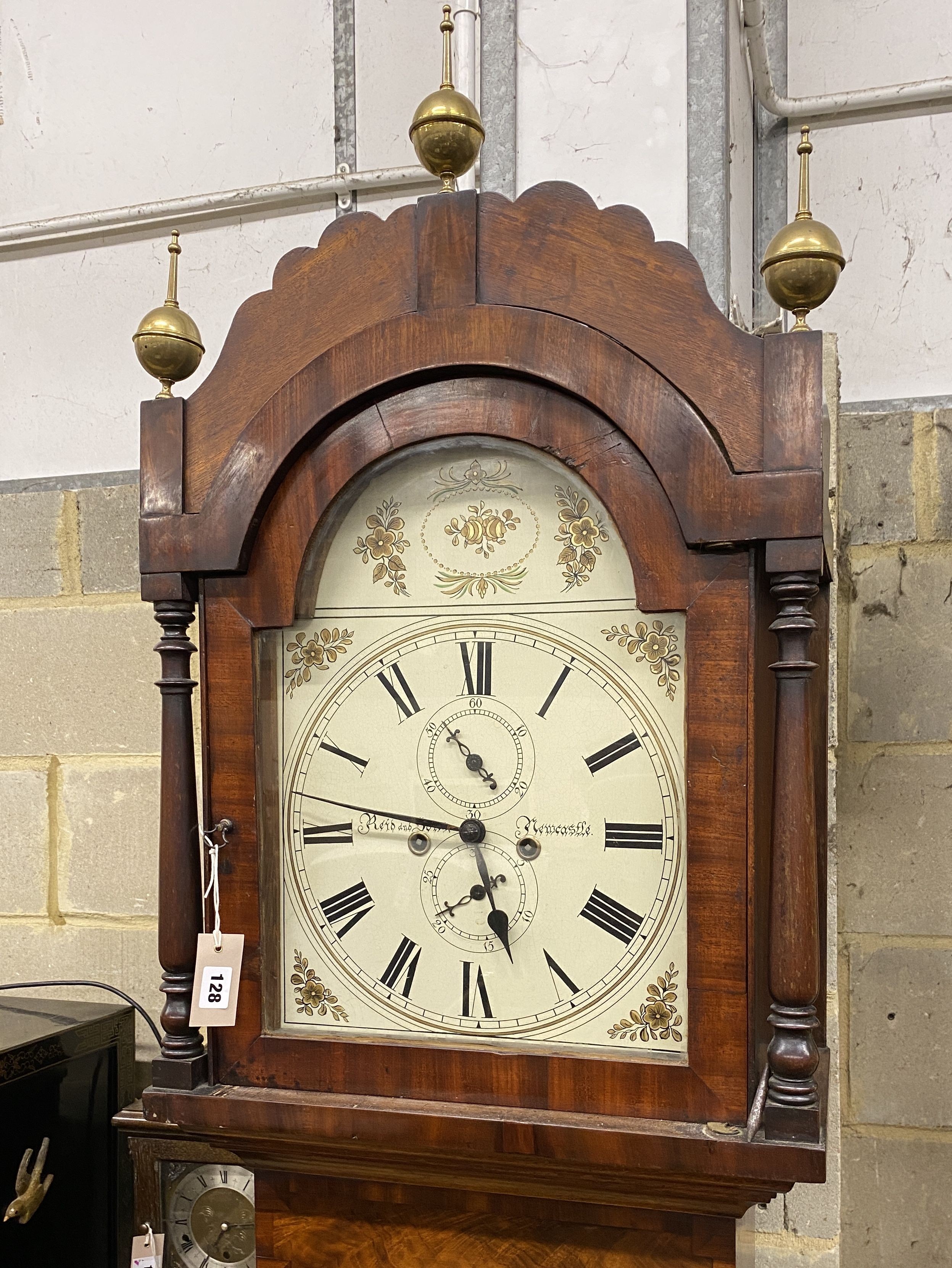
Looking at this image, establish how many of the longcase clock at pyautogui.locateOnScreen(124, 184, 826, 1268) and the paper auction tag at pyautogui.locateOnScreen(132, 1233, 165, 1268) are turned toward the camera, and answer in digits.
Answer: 2
